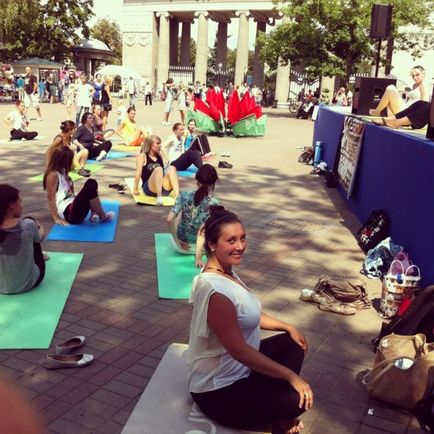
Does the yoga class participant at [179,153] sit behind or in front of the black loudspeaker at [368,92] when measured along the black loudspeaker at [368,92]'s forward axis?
in front

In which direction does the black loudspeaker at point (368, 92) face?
to the viewer's left

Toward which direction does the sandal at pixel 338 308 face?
to the viewer's right

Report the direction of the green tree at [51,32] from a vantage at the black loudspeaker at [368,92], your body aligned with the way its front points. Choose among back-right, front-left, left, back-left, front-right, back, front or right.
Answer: front-right

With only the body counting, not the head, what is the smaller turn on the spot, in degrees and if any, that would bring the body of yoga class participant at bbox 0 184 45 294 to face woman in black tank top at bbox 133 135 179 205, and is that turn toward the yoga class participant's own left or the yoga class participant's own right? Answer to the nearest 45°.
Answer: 0° — they already face them

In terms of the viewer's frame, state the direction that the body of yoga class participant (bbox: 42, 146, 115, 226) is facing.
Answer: to the viewer's right

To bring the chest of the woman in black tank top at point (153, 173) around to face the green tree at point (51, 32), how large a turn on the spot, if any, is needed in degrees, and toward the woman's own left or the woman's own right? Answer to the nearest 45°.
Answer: approximately 135° to the woman's own left

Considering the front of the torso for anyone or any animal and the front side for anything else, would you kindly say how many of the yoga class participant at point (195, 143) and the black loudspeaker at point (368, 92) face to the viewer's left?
1

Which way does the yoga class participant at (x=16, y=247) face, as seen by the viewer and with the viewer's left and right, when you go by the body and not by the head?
facing away from the viewer and to the right of the viewer

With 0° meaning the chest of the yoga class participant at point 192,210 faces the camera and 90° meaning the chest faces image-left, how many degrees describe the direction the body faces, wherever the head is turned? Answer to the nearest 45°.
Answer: approximately 225°

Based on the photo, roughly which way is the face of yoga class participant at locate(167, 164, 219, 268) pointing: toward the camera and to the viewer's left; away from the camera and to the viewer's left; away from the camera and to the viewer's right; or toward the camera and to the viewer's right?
away from the camera and to the viewer's right

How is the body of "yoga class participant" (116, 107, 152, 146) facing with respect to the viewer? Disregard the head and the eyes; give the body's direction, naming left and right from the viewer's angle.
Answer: facing the viewer and to the right of the viewer

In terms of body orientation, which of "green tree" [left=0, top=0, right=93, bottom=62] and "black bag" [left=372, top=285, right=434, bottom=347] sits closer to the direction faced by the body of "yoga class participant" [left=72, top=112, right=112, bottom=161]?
the black bag

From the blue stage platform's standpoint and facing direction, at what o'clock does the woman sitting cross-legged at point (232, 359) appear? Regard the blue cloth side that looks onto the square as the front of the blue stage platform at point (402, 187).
The woman sitting cross-legged is roughly at 11 o'clock from the blue stage platform.

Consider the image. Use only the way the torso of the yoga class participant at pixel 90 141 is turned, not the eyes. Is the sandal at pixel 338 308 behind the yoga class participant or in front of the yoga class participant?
in front

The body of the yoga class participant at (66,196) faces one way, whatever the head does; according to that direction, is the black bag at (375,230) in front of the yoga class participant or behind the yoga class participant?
in front
